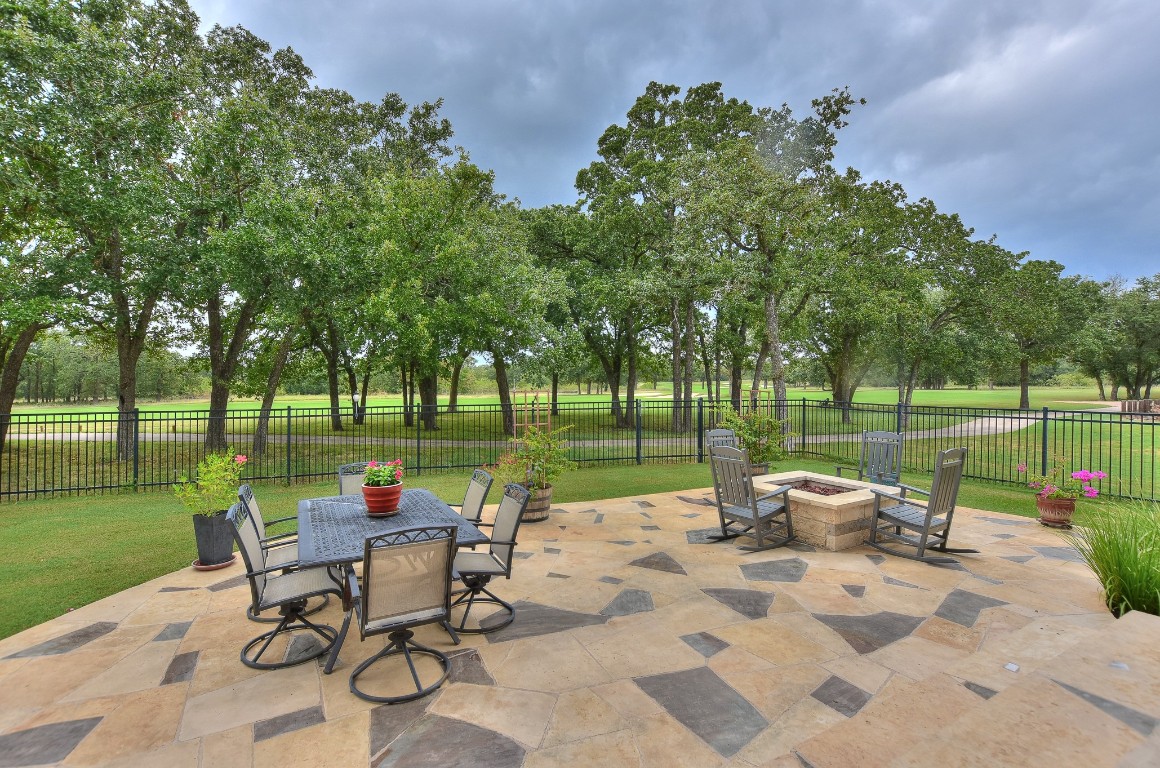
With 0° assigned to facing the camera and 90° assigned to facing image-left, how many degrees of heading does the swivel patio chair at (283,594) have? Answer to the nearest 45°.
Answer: approximately 270°

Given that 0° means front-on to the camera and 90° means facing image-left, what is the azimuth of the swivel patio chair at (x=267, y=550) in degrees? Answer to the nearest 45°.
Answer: approximately 270°

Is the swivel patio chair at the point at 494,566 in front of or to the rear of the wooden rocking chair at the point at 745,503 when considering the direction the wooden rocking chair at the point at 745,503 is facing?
to the rear

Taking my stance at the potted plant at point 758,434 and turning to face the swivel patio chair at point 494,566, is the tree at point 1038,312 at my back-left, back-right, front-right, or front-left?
back-left

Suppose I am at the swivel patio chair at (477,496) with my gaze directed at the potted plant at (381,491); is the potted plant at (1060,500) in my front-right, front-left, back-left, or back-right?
back-left

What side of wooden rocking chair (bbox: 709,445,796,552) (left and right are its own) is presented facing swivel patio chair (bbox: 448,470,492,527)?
back

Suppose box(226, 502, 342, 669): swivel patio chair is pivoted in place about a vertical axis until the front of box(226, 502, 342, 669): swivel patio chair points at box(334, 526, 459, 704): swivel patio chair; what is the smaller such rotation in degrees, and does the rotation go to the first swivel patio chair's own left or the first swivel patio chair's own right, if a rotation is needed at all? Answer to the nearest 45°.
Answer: approximately 45° to the first swivel patio chair's own right
